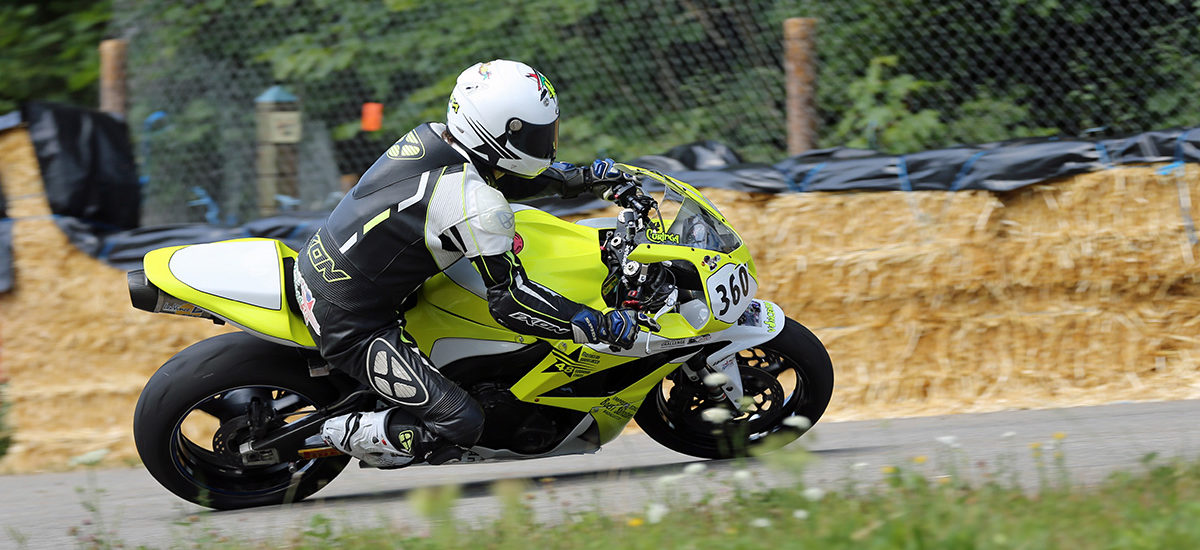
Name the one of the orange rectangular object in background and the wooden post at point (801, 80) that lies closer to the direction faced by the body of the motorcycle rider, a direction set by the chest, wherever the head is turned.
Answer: the wooden post

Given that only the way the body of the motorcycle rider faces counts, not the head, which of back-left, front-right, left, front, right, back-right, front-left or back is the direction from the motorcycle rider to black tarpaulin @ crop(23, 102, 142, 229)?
back-left

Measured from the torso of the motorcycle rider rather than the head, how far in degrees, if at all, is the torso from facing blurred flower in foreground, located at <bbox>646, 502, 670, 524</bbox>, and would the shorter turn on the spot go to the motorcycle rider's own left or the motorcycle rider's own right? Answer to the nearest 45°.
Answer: approximately 45° to the motorcycle rider's own right

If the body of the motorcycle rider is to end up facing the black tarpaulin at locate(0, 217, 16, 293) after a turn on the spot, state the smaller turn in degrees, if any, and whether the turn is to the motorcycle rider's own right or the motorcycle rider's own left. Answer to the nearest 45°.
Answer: approximately 135° to the motorcycle rider's own left

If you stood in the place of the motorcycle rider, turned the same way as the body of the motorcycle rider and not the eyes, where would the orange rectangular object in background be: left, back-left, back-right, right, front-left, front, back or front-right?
left

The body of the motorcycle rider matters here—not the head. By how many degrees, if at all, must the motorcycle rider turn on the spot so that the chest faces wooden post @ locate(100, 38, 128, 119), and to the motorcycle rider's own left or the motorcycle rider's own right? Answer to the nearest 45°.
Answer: approximately 135° to the motorcycle rider's own left

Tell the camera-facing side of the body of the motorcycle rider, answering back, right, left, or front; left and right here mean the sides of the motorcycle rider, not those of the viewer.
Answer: right

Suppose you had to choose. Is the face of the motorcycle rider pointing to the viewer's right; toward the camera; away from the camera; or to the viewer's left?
to the viewer's right

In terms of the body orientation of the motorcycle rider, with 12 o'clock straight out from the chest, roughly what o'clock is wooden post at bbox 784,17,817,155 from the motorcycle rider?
The wooden post is roughly at 10 o'clock from the motorcycle rider.
